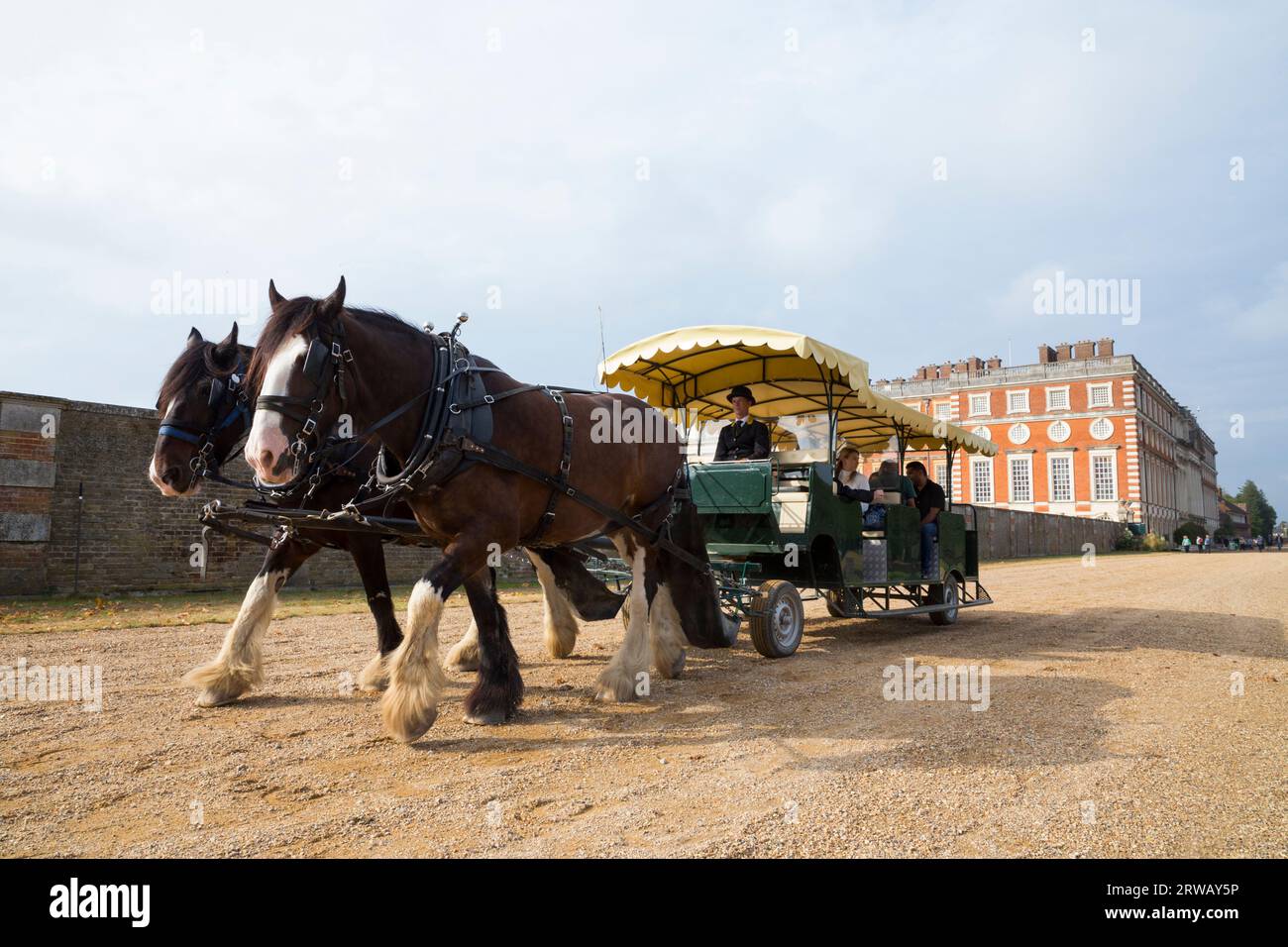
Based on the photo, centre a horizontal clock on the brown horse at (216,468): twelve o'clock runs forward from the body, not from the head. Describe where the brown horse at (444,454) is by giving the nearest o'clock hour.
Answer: the brown horse at (444,454) is roughly at 9 o'clock from the brown horse at (216,468).

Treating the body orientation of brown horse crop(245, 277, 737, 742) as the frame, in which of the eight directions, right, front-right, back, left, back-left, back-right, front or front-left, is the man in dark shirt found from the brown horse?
back

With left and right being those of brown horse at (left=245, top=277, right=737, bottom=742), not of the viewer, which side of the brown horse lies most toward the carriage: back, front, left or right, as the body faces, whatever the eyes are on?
back

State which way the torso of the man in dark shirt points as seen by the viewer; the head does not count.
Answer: to the viewer's left

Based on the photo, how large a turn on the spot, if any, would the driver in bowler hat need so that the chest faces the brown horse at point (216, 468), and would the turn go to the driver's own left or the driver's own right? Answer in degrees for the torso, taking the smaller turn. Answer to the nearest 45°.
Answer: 0° — they already face it

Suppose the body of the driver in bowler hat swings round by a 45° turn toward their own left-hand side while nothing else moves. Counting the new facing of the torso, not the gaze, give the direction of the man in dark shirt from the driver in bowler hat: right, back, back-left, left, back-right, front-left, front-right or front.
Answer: back-left

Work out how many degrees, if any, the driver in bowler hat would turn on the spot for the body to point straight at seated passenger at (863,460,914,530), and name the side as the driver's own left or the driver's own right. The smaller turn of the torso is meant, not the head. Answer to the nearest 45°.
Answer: approximately 180°

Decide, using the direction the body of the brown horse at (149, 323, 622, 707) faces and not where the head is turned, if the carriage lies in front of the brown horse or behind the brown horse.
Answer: behind

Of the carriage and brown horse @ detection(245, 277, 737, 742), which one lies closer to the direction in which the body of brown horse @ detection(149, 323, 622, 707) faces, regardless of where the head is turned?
the brown horse

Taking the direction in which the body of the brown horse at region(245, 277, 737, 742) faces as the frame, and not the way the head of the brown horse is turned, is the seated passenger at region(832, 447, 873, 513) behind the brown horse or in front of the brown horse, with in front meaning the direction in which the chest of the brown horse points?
behind

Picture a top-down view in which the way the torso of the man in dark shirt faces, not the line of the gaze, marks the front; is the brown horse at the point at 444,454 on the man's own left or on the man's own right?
on the man's own left
